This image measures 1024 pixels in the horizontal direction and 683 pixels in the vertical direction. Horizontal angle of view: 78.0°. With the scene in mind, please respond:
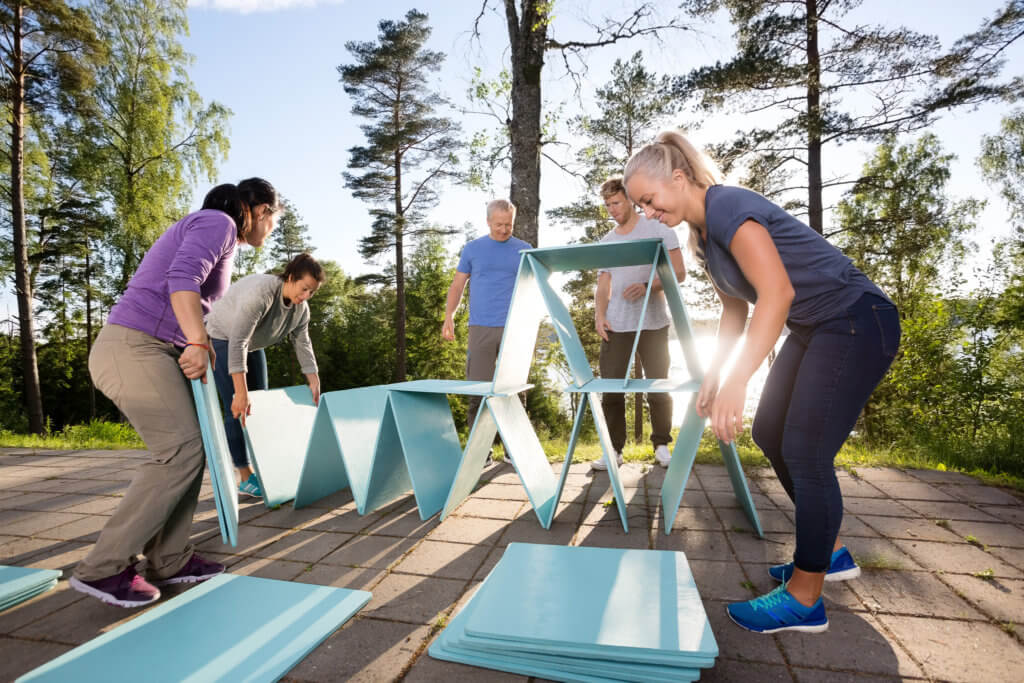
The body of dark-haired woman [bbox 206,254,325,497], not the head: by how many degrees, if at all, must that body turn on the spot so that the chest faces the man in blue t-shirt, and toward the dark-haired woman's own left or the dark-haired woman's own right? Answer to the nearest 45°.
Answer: approximately 45° to the dark-haired woman's own left

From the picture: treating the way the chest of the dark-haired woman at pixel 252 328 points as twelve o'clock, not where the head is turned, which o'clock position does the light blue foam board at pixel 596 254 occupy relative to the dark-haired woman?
The light blue foam board is roughly at 12 o'clock from the dark-haired woman.

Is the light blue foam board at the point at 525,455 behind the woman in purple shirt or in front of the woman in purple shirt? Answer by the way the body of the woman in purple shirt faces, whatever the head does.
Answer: in front

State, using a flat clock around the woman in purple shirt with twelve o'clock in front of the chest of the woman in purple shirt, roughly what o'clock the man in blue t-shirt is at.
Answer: The man in blue t-shirt is roughly at 11 o'clock from the woman in purple shirt.

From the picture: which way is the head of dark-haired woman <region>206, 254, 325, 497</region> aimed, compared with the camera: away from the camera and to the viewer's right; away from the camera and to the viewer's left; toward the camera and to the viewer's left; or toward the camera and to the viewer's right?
toward the camera and to the viewer's right

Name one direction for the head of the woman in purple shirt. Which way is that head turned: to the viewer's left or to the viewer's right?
to the viewer's right

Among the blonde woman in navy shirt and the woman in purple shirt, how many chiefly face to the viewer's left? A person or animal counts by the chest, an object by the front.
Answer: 1

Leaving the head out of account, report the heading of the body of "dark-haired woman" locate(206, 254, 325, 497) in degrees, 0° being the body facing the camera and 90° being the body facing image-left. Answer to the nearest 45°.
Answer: approximately 315°

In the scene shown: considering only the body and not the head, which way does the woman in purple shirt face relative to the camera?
to the viewer's right

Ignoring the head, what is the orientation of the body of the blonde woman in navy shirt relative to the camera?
to the viewer's left

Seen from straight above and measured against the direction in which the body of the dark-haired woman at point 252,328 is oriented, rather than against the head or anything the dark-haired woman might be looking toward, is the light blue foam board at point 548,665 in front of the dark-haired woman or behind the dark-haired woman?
in front

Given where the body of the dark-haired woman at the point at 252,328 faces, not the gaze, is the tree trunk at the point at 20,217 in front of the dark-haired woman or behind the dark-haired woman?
behind
